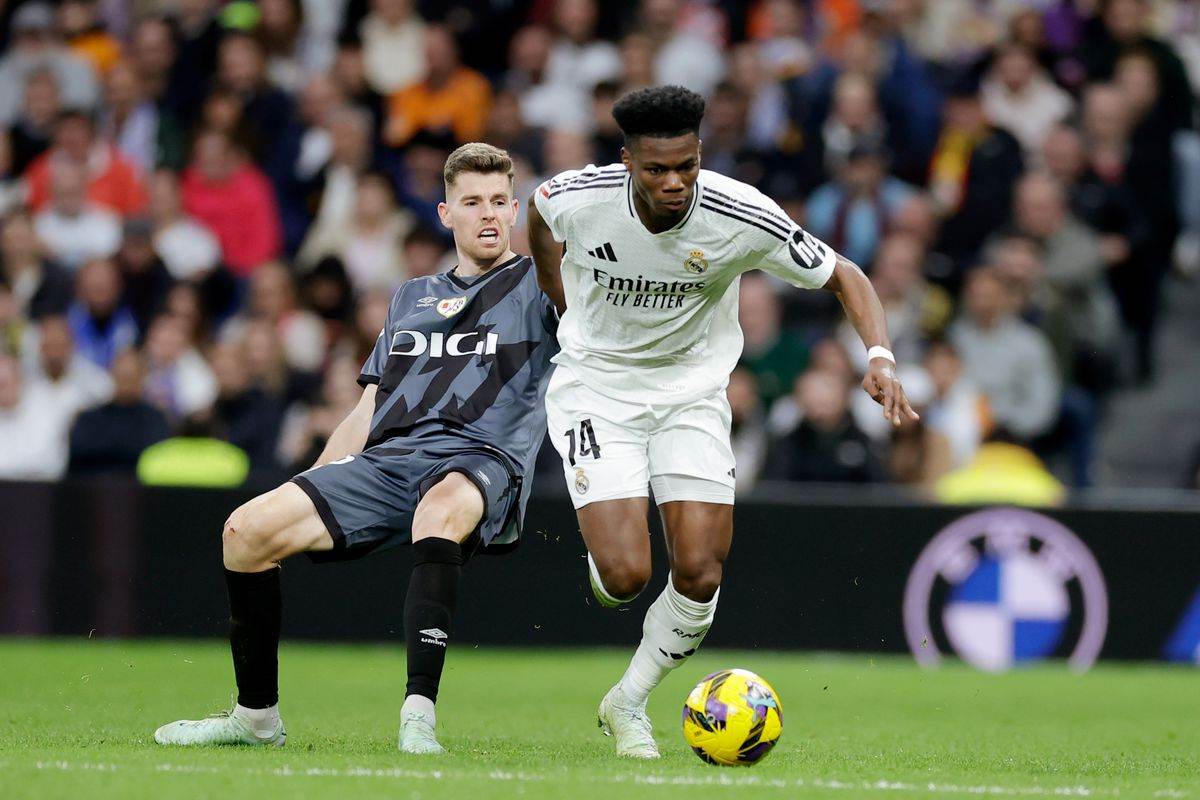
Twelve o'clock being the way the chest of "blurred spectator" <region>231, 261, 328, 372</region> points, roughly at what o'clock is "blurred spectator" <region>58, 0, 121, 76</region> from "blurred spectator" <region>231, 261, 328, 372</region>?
"blurred spectator" <region>58, 0, 121, 76</region> is roughly at 5 o'clock from "blurred spectator" <region>231, 261, 328, 372</region>.

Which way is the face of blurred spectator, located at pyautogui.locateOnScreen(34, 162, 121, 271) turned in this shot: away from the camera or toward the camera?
toward the camera

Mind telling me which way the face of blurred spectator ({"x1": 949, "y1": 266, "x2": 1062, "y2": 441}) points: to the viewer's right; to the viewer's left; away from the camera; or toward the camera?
toward the camera

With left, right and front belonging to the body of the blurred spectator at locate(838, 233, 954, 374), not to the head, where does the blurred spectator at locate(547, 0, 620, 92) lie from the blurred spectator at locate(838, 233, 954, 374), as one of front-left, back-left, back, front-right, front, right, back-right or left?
back-right

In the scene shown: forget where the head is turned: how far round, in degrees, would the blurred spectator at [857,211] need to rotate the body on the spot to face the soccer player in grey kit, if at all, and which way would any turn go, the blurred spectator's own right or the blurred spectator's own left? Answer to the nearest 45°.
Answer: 0° — they already face them

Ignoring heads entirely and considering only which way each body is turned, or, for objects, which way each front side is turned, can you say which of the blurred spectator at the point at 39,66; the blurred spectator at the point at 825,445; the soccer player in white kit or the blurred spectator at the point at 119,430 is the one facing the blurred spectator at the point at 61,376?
the blurred spectator at the point at 39,66

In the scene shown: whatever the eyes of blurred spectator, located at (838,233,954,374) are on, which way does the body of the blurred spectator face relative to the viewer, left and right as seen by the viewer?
facing the viewer

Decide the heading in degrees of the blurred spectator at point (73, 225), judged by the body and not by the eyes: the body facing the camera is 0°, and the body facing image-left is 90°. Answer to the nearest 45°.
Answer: approximately 0°

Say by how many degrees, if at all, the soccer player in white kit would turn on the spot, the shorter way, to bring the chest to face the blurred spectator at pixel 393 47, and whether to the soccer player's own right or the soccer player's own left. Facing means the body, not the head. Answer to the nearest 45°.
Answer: approximately 180°

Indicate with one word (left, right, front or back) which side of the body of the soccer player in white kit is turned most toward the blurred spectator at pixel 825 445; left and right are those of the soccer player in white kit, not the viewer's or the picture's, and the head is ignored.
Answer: back

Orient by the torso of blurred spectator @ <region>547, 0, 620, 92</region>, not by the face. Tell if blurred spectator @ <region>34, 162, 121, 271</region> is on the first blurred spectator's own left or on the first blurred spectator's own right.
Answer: on the first blurred spectator's own right

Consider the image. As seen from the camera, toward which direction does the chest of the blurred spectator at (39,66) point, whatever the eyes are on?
toward the camera

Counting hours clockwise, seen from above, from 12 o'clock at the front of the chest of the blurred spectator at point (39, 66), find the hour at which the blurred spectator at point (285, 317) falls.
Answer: the blurred spectator at point (285, 317) is roughly at 11 o'clock from the blurred spectator at point (39, 66).

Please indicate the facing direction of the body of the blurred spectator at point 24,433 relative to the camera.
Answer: toward the camera

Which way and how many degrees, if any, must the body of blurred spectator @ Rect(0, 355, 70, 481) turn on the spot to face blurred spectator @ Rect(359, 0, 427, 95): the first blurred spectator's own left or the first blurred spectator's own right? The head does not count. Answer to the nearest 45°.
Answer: approximately 135° to the first blurred spectator's own left
